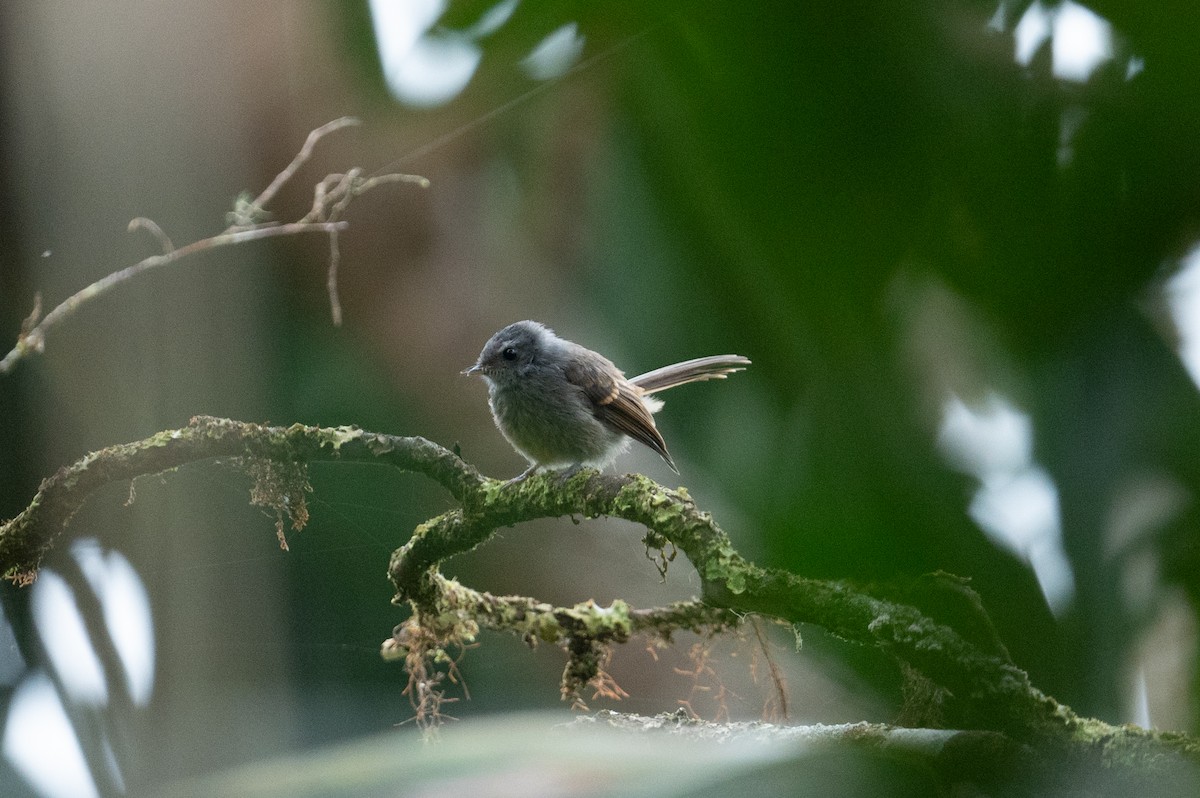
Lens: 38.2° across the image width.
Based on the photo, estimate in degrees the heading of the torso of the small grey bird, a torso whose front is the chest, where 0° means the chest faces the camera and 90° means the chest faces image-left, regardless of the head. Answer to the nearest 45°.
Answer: approximately 90°
